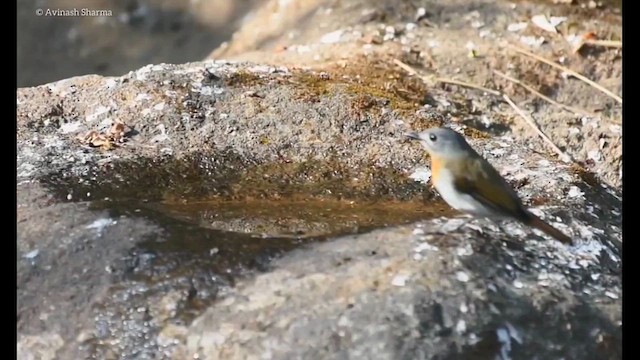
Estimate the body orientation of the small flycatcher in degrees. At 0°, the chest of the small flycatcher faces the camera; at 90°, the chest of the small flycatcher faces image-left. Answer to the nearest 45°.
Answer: approximately 90°

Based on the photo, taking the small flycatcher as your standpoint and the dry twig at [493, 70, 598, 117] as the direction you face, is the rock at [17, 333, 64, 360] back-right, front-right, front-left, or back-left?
back-left

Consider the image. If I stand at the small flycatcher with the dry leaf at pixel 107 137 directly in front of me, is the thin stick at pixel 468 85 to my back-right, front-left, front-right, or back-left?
front-right

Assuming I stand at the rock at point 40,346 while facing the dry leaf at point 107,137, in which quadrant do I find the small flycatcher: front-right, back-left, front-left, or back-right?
front-right

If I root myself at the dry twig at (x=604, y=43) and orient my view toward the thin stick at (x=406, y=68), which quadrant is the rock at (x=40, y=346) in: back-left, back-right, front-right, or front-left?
front-left

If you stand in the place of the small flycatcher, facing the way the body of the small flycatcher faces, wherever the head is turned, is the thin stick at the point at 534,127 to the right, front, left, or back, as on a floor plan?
right

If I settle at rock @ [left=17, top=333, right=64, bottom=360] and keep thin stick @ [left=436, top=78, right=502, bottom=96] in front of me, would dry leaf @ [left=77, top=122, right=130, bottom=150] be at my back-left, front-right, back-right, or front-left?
front-left

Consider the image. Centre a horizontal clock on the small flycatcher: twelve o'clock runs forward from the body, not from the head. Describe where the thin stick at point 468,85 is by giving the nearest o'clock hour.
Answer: The thin stick is roughly at 3 o'clock from the small flycatcher.

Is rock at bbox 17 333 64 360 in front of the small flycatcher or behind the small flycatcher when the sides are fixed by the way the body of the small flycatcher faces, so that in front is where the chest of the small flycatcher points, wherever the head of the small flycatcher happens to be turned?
in front

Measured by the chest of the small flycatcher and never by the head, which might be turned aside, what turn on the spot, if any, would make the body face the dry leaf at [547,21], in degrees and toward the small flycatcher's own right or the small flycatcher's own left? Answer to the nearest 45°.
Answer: approximately 90° to the small flycatcher's own right

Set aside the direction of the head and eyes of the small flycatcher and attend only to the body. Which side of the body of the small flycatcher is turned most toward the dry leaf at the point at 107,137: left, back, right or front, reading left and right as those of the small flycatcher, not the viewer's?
front

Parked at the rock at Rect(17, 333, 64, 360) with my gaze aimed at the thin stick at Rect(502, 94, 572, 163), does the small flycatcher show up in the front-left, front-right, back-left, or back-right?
front-right
